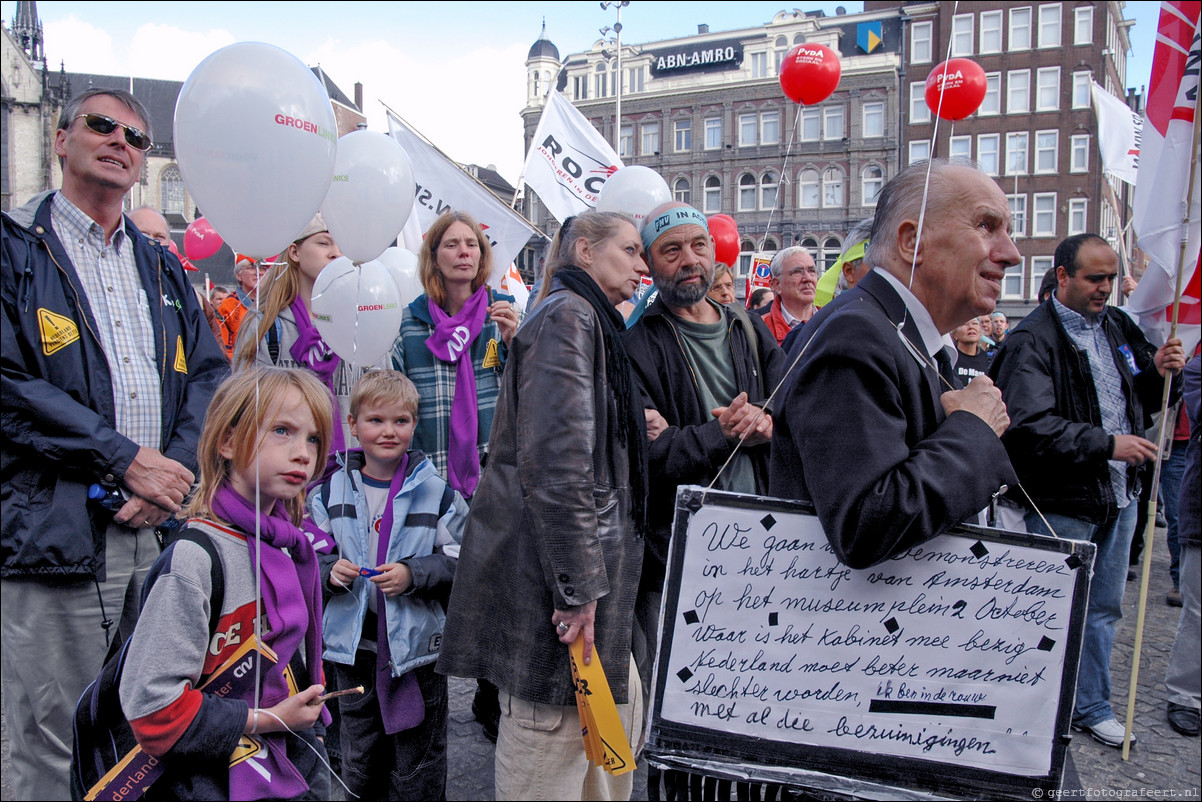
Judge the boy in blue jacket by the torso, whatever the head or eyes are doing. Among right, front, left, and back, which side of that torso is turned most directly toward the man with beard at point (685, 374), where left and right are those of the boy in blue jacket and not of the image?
left

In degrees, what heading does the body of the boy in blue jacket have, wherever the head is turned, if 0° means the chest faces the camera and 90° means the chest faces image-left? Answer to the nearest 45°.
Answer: approximately 0°

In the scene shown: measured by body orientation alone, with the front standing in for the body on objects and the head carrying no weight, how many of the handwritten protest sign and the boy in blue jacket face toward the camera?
2

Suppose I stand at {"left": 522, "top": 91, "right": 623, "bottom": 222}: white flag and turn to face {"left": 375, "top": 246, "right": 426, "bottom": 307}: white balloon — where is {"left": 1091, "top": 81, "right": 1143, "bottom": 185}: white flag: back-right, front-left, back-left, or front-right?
back-left

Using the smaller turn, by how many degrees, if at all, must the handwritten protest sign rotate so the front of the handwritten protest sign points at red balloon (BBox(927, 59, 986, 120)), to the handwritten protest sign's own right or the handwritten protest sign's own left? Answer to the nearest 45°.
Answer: approximately 180°

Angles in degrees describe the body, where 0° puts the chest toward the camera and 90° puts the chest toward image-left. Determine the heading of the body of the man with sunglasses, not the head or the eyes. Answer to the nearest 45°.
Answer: approximately 315°
